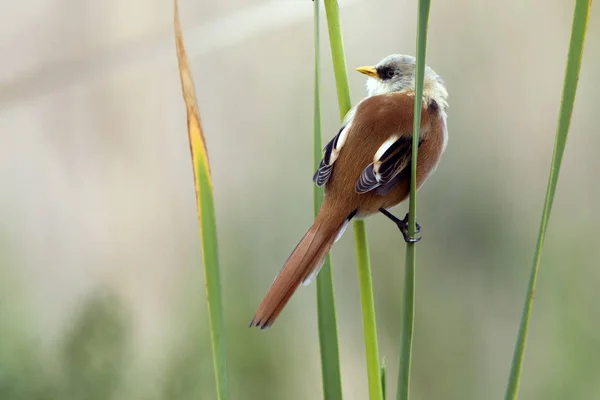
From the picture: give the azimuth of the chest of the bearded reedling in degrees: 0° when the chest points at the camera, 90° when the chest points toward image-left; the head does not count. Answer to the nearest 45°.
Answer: approximately 225°
